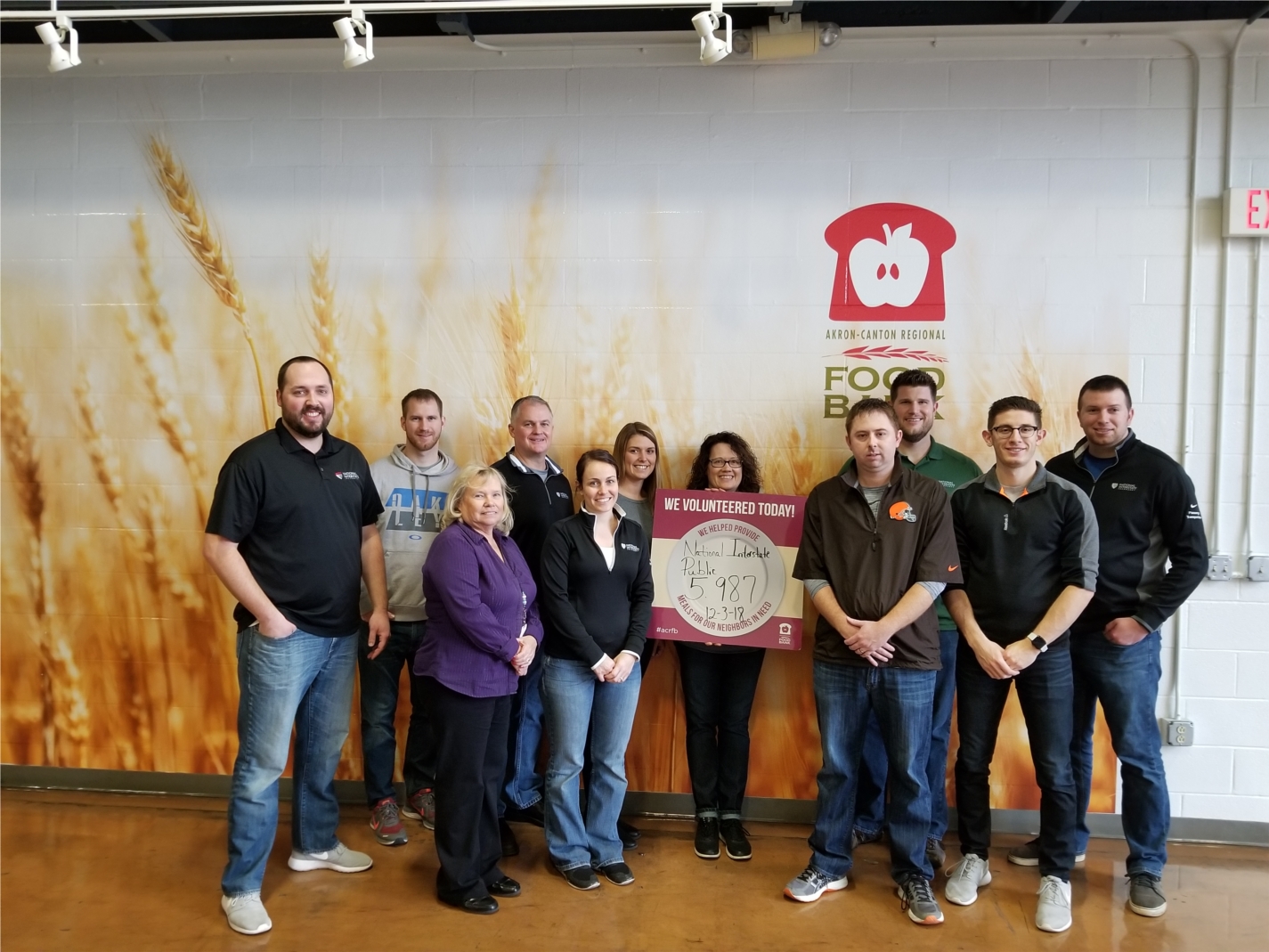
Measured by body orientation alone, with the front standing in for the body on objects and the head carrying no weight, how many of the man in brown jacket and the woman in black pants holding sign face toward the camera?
2

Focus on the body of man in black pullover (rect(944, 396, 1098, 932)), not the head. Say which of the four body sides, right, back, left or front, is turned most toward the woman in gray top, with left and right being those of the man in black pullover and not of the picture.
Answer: right

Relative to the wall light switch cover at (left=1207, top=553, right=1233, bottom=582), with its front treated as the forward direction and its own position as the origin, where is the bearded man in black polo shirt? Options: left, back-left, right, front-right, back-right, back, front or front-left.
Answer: front-right

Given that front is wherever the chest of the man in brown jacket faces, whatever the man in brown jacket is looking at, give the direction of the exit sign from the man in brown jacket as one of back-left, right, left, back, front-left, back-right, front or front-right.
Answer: back-left

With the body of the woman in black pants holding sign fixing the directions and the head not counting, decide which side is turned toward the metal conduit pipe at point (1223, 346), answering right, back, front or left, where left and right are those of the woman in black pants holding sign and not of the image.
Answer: left

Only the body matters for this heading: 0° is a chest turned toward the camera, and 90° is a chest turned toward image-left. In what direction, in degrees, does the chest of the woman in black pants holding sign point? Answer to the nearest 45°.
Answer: approximately 0°

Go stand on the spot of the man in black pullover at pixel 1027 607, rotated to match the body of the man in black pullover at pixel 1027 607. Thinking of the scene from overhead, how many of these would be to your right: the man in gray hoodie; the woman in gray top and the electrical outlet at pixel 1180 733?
2
